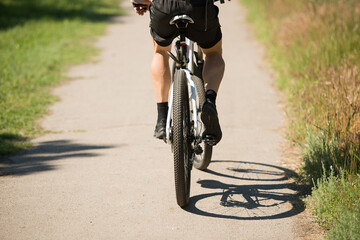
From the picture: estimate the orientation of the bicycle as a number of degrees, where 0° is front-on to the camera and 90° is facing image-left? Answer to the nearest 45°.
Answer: approximately 180°

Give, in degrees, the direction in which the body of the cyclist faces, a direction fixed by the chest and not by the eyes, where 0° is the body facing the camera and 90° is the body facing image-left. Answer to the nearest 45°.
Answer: approximately 180°
